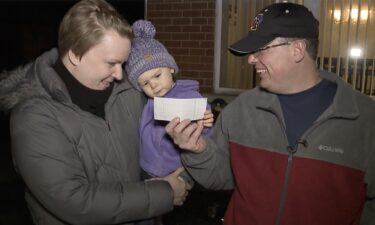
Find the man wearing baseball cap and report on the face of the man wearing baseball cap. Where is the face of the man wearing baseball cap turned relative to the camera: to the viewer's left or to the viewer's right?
to the viewer's left

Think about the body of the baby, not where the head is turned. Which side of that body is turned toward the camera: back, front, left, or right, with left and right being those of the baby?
front
